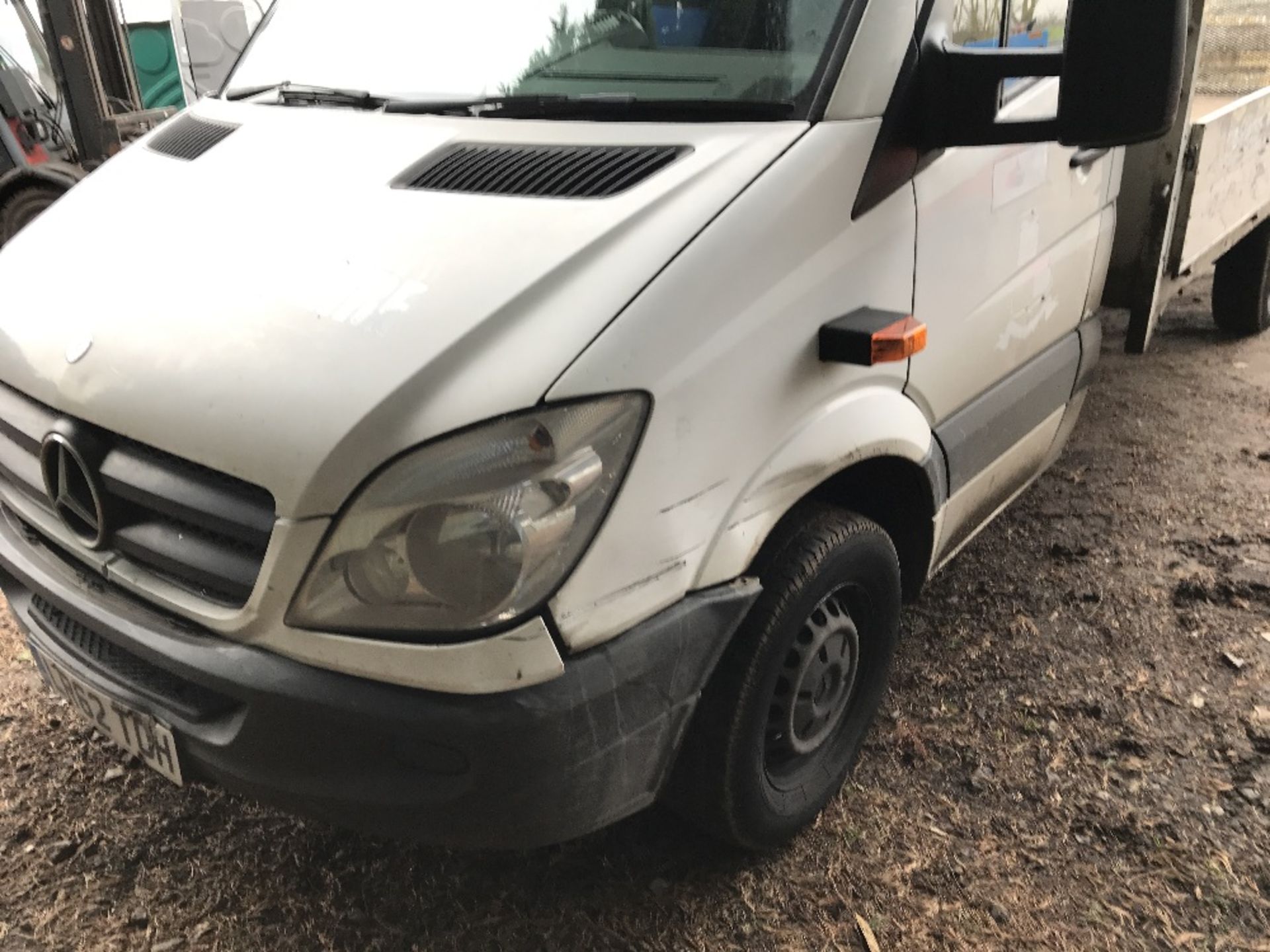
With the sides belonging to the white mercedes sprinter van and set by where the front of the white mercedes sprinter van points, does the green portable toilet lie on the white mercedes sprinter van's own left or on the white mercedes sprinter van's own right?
on the white mercedes sprinter van's own right

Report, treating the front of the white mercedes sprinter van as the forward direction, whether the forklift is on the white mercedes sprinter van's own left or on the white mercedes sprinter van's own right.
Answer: on the white mercedes sprinter van's own right

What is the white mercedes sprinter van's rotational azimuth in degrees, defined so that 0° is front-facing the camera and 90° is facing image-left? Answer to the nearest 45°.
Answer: approximately 45°
